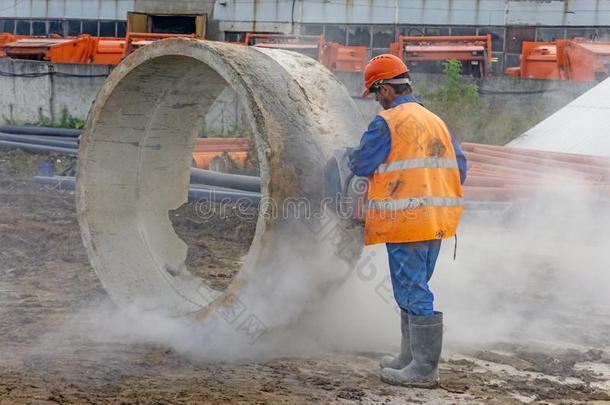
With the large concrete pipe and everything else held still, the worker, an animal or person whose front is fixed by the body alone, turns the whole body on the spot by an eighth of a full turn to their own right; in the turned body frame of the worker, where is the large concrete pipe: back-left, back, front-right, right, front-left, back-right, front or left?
front-left

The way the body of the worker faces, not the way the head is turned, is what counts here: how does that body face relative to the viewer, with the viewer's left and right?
facing away from the viewer and to the left of the viewer

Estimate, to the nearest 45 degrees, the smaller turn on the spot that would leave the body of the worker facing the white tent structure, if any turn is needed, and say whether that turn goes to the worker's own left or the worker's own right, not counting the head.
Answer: approximately 45° to the worker's own right

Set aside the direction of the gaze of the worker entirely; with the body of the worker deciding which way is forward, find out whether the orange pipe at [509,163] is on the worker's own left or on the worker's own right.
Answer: on the worker's own right

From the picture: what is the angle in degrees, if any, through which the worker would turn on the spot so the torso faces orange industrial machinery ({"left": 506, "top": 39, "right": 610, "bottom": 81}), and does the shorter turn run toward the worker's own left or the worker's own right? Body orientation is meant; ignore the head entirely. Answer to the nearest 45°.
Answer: approximately 45° to the worker's own right

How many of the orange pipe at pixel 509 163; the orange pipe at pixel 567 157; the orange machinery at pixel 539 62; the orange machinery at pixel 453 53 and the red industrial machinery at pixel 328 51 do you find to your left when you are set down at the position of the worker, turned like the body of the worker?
0

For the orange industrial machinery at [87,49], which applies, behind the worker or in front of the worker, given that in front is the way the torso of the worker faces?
in front

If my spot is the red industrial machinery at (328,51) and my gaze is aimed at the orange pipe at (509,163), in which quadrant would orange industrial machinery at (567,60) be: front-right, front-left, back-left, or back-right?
front-left

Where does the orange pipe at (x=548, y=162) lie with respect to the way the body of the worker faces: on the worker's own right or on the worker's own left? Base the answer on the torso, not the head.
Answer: on the worker's own right

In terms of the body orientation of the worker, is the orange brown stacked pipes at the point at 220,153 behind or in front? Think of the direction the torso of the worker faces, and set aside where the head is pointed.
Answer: in front

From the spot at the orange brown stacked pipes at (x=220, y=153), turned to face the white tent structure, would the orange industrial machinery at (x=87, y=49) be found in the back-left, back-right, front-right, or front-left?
back-left

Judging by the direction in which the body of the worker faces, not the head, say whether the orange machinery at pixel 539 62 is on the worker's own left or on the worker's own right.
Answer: on the worker's own right

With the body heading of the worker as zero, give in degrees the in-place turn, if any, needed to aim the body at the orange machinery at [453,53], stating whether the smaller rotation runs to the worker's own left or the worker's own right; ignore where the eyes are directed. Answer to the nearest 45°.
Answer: approximately 45° to the worker's own right

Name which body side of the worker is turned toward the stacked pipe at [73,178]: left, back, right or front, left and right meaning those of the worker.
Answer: front
